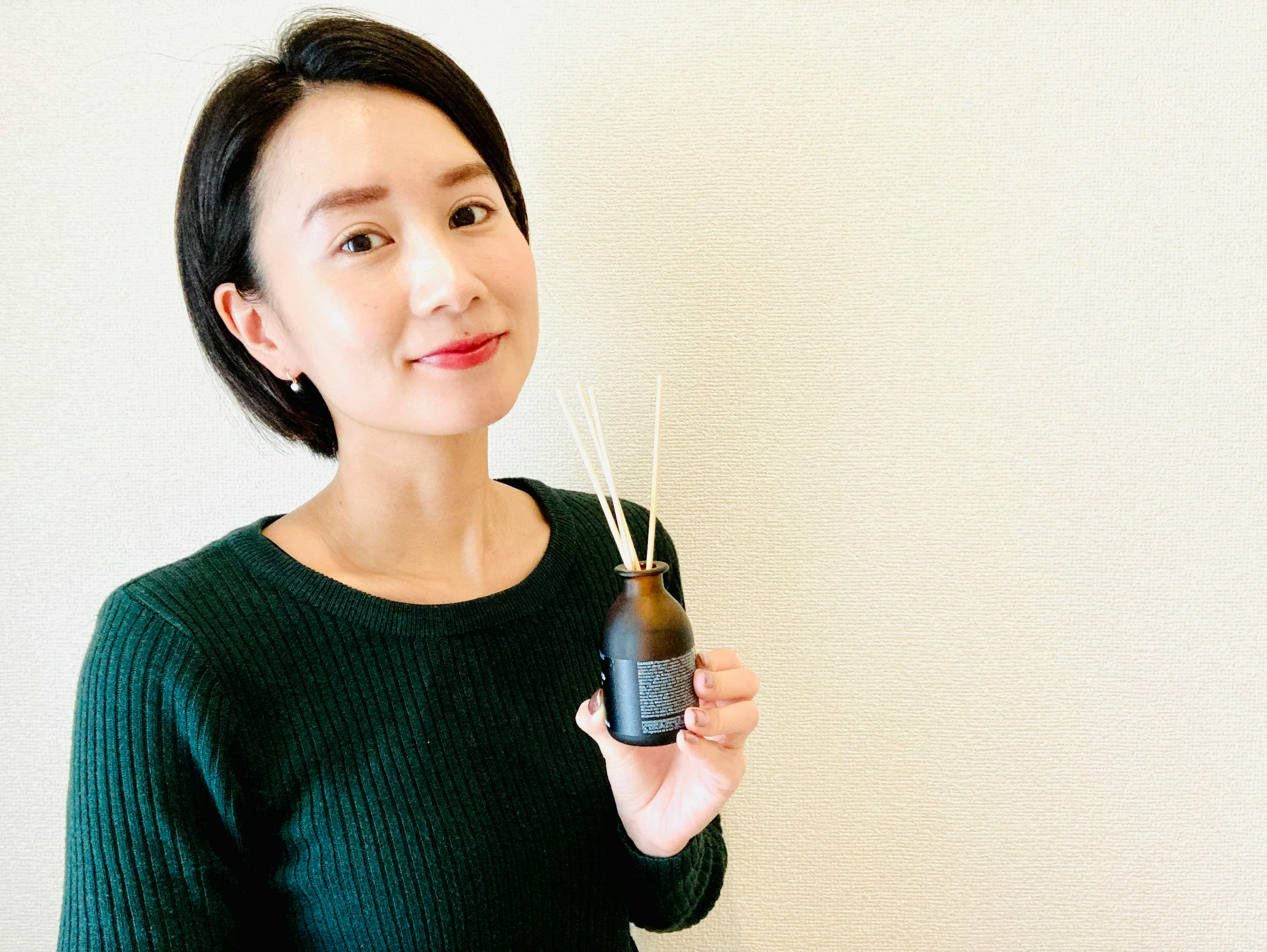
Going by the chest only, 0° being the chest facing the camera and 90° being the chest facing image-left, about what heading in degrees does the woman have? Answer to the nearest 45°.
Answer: approximately 315°

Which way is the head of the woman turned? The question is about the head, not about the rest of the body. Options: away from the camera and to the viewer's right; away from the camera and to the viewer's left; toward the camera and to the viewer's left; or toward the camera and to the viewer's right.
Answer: toward the camera and to the viewer's right
